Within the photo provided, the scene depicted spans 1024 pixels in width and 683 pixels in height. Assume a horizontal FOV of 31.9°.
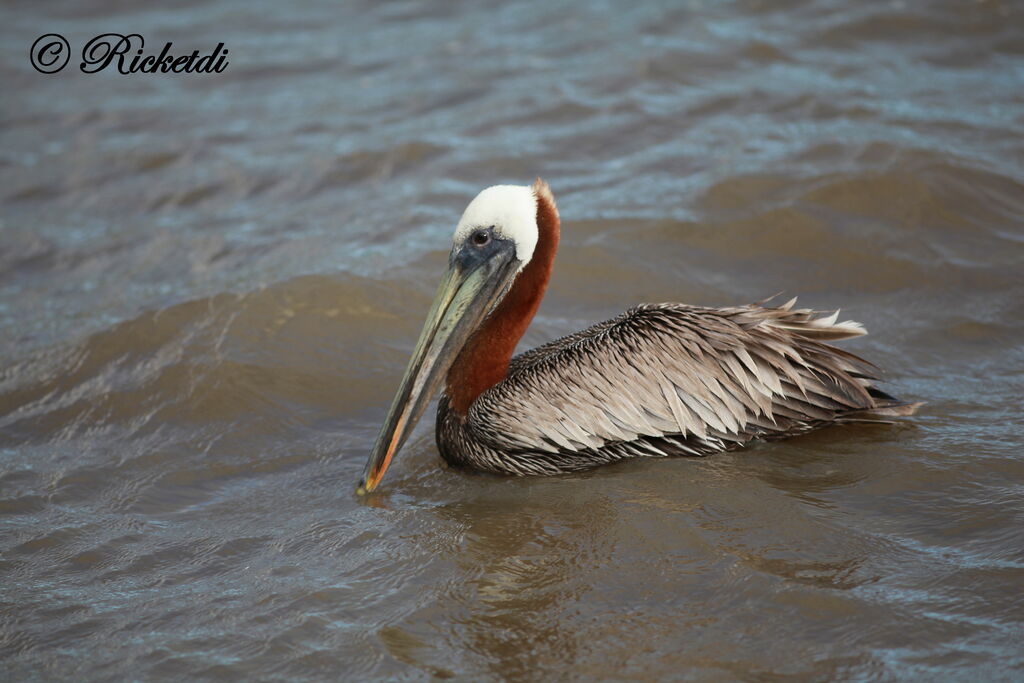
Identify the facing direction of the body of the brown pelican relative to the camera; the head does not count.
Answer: to the viewer's left
